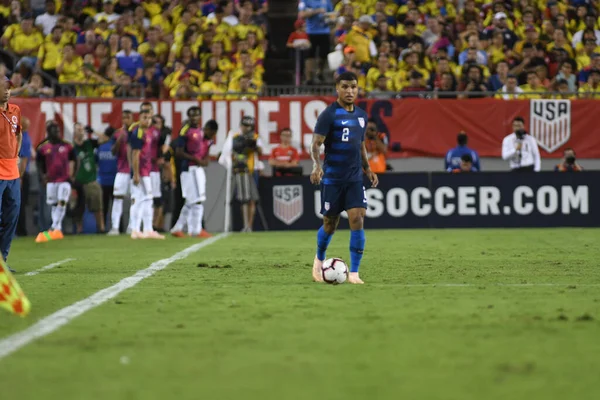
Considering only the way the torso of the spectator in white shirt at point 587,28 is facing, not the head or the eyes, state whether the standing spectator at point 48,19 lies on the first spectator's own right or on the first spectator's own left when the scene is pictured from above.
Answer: on the first spectator's own right

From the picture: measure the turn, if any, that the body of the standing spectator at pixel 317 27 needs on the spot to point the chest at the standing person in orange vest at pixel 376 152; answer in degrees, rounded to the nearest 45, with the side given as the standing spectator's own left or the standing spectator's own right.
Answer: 0° — they already face them

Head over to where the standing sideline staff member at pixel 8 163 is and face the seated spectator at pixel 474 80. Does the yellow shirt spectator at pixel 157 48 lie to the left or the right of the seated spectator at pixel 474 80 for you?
left

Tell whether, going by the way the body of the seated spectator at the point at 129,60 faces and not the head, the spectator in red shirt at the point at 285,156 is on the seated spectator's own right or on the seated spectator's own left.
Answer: on the seated spectator's own left

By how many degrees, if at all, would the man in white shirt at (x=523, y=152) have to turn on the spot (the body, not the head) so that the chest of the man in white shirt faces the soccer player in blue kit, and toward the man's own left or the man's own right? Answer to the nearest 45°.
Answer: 0° — they already face them

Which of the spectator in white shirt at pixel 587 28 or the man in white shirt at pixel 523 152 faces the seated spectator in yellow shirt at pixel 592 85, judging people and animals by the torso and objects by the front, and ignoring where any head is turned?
the spectator in white shirt at pixel 587 28

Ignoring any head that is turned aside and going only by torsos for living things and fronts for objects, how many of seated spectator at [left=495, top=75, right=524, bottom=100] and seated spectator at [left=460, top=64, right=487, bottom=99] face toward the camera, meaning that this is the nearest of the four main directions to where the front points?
2

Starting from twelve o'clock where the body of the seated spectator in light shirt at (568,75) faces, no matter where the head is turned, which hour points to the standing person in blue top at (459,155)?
the standing person in blue top at (459,155) is roughly at 12 o'clock from the seated spectator in light shirt at (568,75).

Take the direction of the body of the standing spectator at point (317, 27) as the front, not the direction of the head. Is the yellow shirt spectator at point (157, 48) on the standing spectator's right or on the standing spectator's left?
on the standing spectator's right

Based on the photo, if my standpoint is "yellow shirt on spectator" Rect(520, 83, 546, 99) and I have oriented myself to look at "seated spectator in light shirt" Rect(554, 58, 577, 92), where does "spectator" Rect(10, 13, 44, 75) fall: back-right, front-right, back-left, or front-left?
back-left

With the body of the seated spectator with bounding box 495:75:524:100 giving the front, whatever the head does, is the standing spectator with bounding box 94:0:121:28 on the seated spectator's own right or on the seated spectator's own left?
on the seated spectator's own right

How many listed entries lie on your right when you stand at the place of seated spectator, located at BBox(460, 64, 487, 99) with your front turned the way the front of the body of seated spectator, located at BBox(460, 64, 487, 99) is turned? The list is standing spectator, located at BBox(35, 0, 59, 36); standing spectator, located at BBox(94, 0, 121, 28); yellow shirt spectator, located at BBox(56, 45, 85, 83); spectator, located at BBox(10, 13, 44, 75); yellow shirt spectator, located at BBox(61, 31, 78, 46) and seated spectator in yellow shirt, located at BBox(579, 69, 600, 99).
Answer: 5
